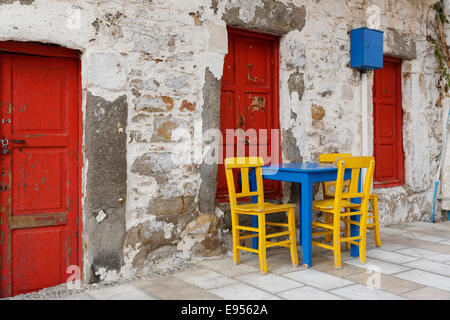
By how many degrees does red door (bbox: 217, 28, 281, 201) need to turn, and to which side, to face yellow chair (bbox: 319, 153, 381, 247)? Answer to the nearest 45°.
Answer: approximately 45° to its left

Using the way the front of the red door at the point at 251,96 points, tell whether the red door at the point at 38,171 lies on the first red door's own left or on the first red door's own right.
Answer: on the first red door's own right

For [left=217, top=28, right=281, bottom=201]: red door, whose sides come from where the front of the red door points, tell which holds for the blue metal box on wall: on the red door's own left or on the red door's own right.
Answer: on the red door's own left

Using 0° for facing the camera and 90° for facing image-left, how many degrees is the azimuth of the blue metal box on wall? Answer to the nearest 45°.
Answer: approximately 315°

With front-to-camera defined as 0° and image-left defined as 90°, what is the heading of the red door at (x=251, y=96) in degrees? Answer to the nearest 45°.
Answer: approximately 315°

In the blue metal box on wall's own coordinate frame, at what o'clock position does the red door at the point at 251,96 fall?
The red door is roughly at 3 o'clock from the blue metal box on wall.

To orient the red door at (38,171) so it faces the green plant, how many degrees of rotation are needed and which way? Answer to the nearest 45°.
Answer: approximately 45° to its left
